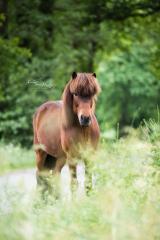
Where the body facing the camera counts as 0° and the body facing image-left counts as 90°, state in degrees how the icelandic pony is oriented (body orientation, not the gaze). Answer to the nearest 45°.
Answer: approximately 315°
